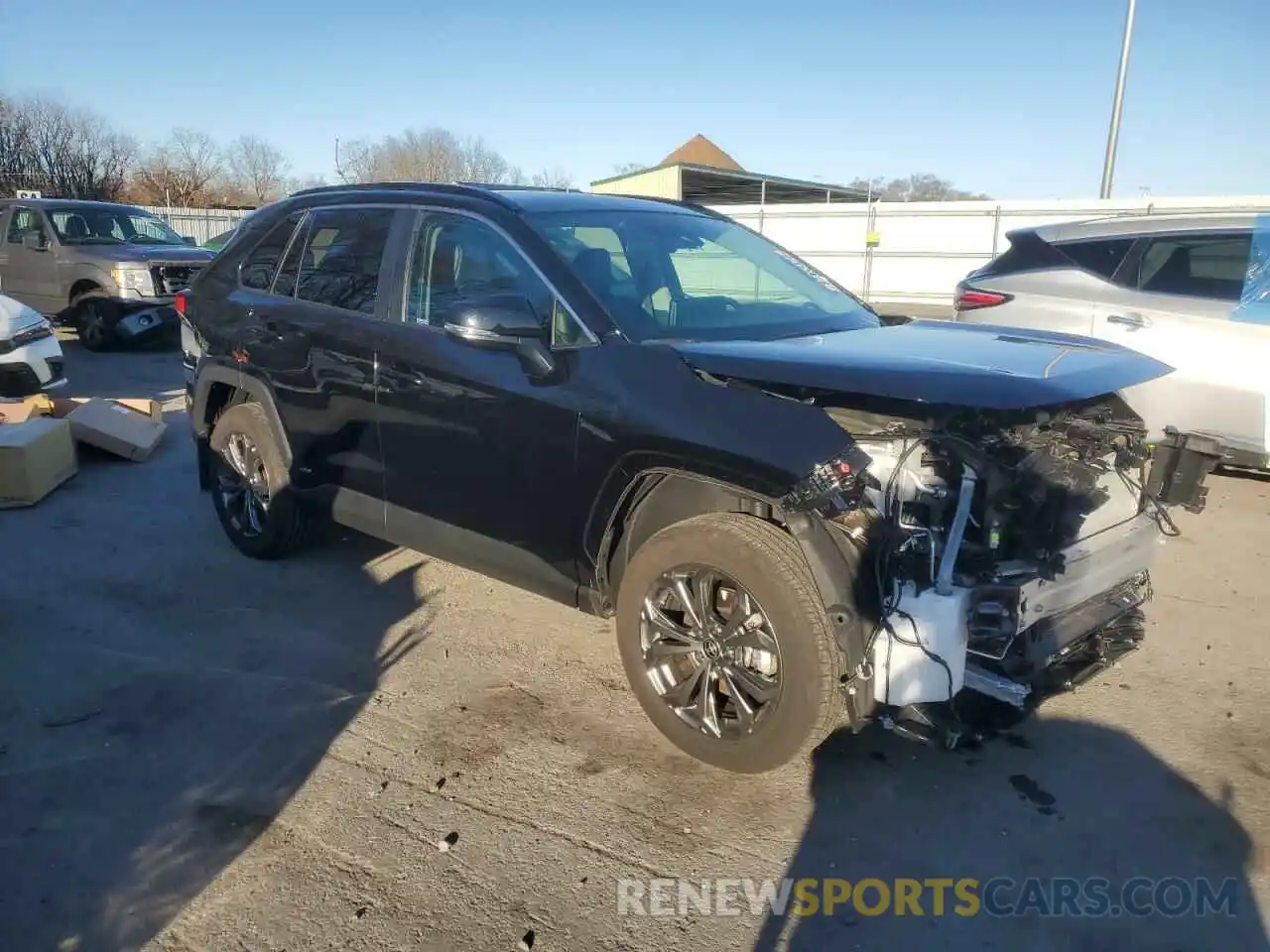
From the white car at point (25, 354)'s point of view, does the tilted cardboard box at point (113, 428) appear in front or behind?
in front

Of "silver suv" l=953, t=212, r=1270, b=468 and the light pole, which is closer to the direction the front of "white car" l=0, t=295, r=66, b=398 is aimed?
the silver suv

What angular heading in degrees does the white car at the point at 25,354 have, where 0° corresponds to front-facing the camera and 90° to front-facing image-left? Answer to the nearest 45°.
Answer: approximately 315°

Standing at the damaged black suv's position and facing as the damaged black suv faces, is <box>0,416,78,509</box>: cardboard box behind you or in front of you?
behind

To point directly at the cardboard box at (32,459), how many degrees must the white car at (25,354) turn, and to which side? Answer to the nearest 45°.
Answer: approximately 45° to its right

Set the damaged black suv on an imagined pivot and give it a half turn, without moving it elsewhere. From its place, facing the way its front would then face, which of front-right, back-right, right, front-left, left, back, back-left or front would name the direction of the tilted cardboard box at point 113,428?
front

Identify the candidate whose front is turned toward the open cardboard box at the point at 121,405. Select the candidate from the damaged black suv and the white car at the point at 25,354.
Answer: the white car

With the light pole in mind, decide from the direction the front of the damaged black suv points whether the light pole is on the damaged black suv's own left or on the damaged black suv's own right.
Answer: on the damaged black suv's own left

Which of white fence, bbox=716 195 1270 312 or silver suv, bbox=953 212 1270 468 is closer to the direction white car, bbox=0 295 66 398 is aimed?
the silver suv

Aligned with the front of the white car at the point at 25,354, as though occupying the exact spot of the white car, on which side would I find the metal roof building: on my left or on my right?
on my left

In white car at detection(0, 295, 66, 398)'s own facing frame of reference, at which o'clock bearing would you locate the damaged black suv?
The damaged black suv is roughly at 1 o'clock from the white car.

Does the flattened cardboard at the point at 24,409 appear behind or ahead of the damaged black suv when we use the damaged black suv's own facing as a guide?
behind

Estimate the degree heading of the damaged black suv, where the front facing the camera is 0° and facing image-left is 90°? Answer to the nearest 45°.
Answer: approximately 315°

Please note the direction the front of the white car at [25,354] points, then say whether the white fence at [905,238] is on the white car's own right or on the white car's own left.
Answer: on the white car's own left
